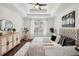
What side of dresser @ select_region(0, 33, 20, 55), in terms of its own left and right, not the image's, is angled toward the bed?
front

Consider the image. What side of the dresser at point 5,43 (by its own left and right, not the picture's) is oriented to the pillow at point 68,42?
front

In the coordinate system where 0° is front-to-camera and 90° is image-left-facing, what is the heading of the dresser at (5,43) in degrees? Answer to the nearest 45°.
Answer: approximately 315°
